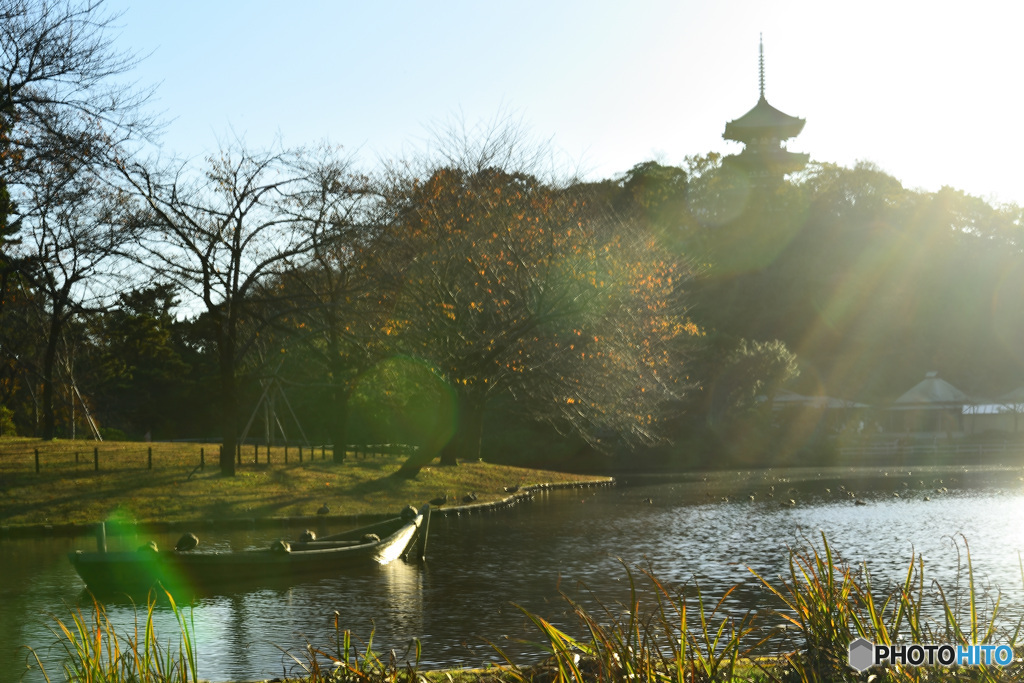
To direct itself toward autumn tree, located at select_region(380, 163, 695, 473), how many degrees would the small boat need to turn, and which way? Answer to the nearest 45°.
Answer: approximately 45° to its left

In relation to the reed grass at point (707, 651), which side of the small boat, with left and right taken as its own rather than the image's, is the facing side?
right

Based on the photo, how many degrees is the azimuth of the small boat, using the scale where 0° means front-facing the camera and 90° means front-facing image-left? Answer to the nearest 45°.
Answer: approximately 270°

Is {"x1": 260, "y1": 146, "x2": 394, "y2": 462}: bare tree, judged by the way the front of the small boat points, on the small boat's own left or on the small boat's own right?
on the small boat's own left

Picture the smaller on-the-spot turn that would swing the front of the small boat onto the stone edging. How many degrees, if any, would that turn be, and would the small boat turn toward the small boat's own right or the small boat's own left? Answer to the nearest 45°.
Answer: approximately 45° to the small boat's own left
